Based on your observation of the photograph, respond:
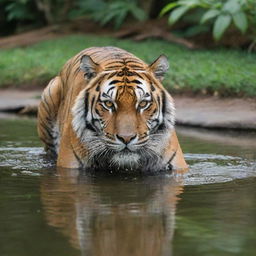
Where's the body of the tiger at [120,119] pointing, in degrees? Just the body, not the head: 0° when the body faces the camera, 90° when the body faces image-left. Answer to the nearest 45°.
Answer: approximately 0°

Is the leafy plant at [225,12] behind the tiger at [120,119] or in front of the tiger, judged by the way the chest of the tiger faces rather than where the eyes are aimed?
behind
